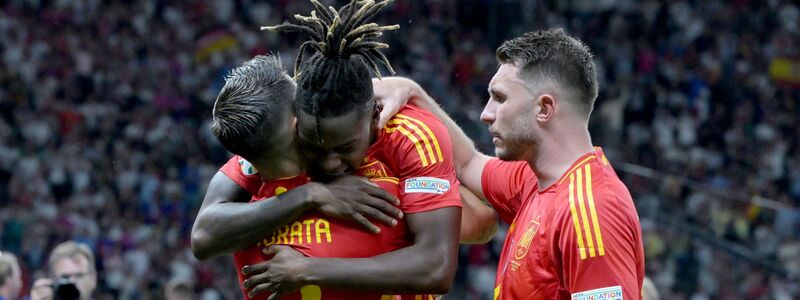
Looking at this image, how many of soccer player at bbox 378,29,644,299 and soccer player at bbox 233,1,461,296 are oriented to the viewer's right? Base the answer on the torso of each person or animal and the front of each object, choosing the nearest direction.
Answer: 0

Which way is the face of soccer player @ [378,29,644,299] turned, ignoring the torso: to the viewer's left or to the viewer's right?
to the viewer's left

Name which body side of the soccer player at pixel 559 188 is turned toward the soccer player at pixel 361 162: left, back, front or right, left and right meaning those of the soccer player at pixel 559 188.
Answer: front

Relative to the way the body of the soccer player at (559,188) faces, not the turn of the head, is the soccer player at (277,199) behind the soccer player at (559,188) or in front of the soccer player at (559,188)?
in front

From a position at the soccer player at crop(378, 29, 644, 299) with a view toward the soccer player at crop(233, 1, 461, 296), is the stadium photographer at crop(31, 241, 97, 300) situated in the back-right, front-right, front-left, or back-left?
front-right

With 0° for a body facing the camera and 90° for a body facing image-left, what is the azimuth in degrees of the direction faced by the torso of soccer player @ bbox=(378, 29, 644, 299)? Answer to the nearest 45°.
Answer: approximately 90°

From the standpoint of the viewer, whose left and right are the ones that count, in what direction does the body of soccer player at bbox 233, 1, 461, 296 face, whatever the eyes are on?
facing the viewer and to the left of the viewer

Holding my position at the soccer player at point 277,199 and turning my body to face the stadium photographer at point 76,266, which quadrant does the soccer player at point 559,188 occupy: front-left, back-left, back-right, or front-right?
back-right

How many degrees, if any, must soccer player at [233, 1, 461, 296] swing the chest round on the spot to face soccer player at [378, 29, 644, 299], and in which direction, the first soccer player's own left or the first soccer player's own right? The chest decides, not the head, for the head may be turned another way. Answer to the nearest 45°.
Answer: approximately 135° to the first soccer player's own left
